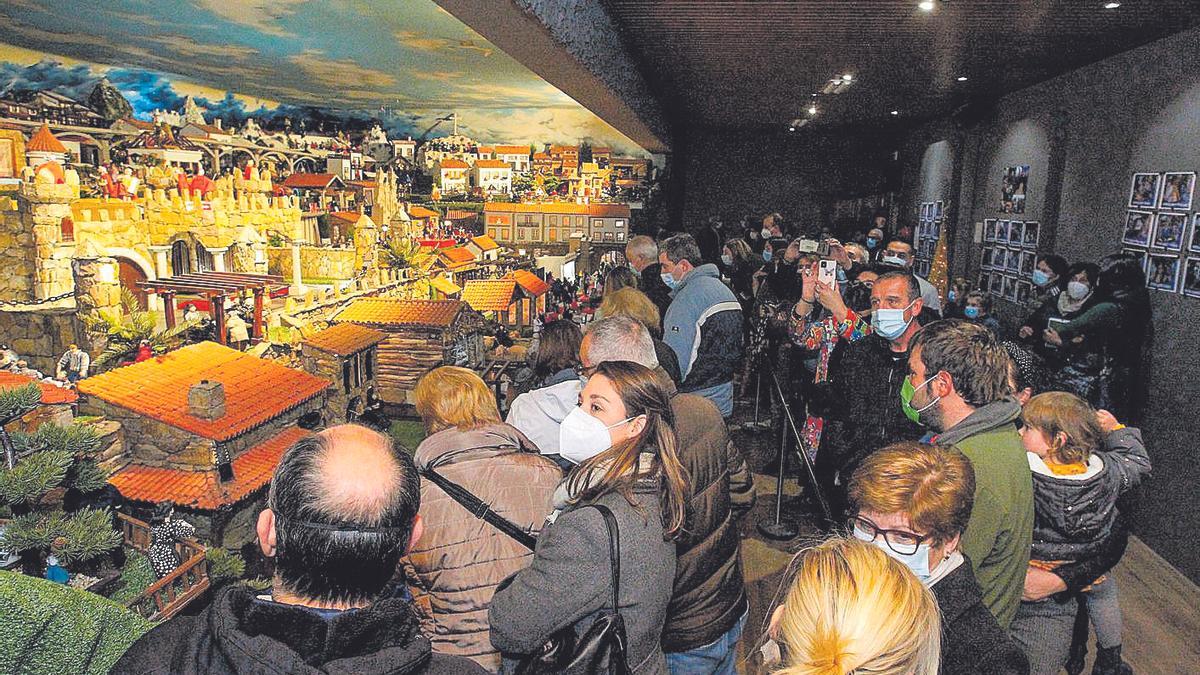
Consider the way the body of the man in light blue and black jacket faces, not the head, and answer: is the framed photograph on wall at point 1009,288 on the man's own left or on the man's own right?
on the man's own right

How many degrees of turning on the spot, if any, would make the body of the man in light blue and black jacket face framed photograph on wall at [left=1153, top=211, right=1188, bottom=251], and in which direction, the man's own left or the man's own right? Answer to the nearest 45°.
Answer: approximately 135° to the man's own right

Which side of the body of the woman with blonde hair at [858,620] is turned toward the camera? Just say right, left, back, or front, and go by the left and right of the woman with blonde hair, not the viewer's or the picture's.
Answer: back

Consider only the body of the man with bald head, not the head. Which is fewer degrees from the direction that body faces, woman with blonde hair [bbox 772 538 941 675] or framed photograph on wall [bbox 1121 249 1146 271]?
the framed photograph on wall

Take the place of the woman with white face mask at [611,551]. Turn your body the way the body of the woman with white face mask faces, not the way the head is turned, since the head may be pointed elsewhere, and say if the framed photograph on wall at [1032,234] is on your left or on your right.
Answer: on your right

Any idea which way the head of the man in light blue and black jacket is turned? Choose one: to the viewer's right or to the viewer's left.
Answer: to the viewer's left

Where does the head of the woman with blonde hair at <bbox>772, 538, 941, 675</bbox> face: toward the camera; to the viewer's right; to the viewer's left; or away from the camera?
away from the camera

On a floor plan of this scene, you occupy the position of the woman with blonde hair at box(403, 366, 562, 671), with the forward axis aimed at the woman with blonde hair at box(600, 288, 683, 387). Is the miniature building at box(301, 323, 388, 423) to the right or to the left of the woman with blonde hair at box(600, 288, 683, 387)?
left

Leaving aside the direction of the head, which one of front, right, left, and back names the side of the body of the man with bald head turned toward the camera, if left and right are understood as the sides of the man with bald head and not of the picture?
back

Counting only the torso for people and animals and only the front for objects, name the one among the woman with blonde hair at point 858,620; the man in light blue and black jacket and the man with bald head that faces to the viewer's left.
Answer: the man in light blue and black jacket
